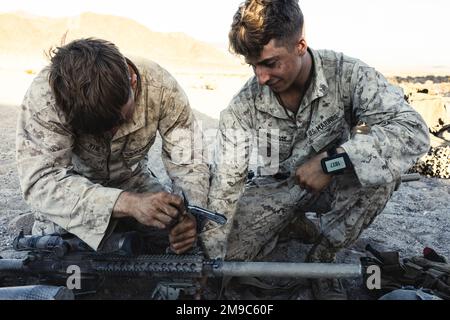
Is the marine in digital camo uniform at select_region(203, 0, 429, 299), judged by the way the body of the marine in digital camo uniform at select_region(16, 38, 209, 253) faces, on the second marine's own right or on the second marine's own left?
on the second marine's own left

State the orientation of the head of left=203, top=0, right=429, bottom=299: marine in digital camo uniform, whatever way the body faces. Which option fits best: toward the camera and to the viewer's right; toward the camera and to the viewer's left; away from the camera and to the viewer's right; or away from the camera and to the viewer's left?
toward the camera and to the viewer's left
